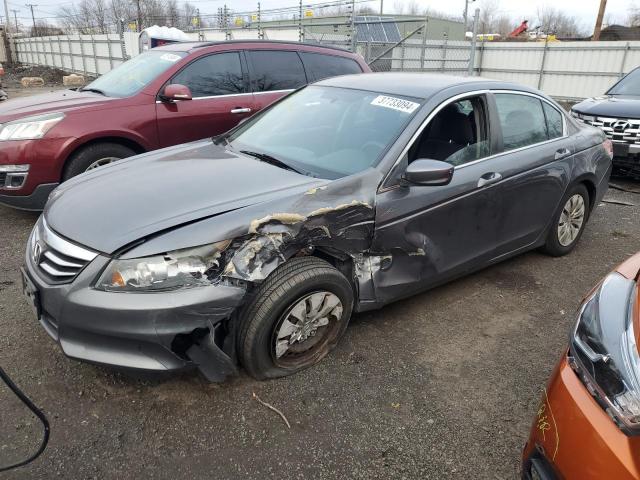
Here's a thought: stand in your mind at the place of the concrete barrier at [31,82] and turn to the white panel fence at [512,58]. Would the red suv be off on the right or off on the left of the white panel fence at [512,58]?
right

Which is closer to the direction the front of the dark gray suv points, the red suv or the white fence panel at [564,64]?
the red suv

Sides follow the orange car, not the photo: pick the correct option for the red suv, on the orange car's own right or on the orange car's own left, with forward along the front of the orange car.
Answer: on the orange car's own right

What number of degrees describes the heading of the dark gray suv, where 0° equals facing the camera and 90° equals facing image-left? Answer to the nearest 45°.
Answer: approximately 45°

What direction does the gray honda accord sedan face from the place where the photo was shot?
facing the viewer and to the left of the viewer

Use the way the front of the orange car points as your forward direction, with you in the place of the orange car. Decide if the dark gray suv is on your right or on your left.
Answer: on your right

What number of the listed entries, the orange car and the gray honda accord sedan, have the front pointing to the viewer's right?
0

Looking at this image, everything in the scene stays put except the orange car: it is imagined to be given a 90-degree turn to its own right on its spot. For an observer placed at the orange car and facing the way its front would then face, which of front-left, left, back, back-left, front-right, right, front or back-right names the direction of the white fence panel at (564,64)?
front-right

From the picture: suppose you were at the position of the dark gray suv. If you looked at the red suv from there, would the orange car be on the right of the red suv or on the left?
left

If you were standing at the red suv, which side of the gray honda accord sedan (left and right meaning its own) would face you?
right

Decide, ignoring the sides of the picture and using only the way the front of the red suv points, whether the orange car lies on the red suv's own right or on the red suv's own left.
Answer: on the red suv's own left

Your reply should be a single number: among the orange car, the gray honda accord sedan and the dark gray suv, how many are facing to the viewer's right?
0

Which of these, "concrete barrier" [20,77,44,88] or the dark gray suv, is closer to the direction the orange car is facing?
the concrete barrier

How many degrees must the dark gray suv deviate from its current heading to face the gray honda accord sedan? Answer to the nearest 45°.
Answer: approximately 45° to its left

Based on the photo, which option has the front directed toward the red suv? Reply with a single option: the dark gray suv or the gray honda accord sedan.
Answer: the dark gray suv

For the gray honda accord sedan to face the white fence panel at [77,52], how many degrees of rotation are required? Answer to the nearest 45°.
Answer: approximately 90° to its right

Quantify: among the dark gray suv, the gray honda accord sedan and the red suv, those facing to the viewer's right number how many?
0
